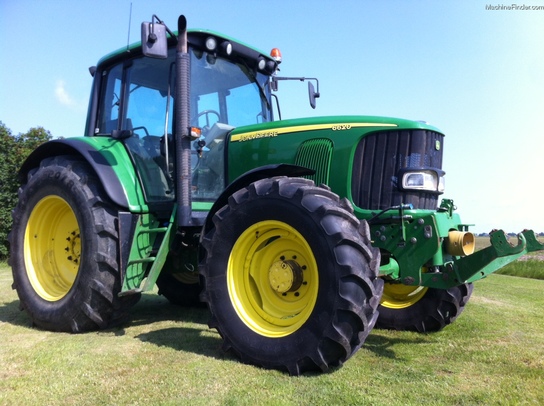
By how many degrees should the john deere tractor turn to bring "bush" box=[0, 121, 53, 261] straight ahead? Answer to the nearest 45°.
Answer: approximately 180°

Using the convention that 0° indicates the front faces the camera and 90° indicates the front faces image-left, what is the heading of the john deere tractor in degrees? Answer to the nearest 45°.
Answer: approximately 315°
